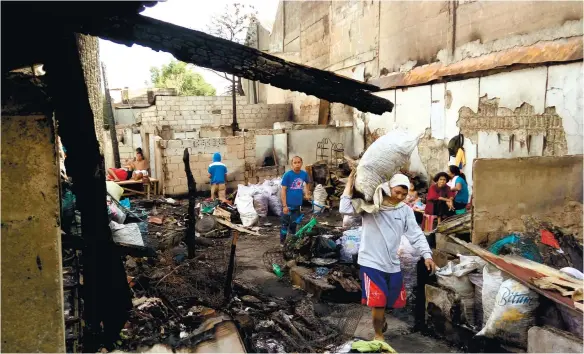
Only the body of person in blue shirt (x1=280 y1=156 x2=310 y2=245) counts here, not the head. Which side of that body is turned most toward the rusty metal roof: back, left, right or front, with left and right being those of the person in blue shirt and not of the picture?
left

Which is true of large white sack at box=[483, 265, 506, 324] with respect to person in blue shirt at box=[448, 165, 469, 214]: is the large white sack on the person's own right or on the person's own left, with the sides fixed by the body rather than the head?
on the person's own left

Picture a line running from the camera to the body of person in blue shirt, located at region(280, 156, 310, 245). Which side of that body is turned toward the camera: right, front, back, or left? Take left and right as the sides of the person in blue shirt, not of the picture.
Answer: front

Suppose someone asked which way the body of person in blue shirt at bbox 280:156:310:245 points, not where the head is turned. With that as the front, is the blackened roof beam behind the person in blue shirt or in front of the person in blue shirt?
in front

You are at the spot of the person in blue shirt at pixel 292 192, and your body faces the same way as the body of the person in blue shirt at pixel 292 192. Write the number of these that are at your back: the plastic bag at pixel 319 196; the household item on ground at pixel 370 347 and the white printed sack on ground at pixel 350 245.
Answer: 1

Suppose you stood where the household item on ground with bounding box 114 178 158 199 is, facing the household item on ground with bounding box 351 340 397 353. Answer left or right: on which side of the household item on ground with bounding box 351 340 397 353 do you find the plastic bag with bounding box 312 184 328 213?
left

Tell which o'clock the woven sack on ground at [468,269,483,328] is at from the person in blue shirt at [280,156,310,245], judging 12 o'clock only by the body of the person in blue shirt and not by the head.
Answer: The woven sack on ground is roughly at 11 o'clock from the person in blue shirt.

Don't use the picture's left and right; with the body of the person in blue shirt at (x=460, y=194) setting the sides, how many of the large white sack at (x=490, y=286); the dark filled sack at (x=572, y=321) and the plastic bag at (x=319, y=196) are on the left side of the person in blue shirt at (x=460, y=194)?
2

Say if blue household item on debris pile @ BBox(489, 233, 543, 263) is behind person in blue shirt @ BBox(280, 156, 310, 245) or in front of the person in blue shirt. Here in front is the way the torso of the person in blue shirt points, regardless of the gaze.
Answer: in front

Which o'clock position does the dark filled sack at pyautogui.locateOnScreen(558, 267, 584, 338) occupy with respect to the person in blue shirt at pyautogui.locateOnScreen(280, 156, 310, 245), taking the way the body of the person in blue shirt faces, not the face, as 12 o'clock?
The dark filled sack is roughly at 11 o'clock from the person in blue shirt.

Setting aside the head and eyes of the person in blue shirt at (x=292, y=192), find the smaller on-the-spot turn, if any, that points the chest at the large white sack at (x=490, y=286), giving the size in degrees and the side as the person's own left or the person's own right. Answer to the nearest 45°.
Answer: approximately 45° to the person's own left
